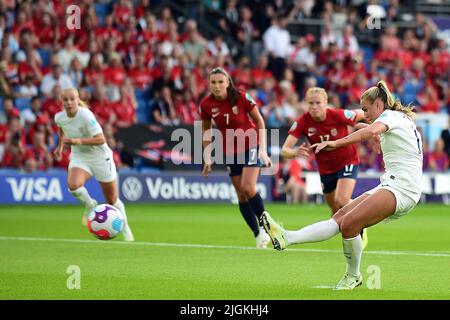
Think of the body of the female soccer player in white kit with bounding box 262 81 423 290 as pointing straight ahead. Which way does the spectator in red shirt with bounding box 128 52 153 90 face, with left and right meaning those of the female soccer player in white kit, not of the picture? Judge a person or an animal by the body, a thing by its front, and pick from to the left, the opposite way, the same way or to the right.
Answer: to the left

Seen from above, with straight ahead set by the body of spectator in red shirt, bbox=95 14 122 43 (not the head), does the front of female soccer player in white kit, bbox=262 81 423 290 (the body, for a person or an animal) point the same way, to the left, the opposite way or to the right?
to the right

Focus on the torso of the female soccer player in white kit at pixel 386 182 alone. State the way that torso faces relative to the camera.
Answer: to the viewer's left

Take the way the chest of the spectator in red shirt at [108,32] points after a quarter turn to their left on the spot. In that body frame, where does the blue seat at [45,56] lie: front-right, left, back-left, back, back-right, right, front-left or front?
back

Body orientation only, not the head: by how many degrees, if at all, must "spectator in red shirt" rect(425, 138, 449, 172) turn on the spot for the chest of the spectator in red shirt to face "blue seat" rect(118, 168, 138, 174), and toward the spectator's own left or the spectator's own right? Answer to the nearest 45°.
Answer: approximately 45° to the spectator's own right

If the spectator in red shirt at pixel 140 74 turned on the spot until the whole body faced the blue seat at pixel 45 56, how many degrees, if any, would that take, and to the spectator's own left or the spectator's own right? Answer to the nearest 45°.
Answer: approximately 90° to the spectator's own right

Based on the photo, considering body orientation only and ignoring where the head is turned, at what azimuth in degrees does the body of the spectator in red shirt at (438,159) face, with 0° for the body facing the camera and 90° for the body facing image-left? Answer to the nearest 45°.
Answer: approximately 0°

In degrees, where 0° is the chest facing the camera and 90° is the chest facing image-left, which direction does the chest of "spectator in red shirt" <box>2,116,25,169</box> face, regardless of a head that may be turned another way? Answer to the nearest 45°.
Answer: approximately 0°
